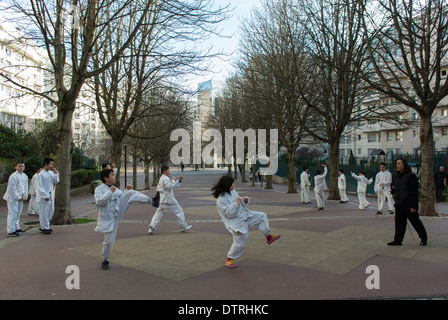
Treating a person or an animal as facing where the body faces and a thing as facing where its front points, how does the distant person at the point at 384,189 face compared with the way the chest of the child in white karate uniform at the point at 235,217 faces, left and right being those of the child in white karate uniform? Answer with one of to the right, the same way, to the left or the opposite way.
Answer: to the right

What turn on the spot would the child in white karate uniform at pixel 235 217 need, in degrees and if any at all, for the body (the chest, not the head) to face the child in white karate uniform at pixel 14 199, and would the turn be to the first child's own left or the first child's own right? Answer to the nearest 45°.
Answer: approximately 135° to the first child's own left

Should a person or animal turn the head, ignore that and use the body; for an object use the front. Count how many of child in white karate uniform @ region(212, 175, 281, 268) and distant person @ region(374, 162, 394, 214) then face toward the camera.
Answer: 1

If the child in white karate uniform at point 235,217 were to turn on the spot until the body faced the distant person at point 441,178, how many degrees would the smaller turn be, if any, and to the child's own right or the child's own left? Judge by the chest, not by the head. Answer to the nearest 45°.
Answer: approximately 45° to the child's own left

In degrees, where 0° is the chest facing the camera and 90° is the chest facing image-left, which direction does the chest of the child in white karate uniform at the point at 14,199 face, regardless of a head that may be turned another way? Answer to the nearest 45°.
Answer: approximately 315°

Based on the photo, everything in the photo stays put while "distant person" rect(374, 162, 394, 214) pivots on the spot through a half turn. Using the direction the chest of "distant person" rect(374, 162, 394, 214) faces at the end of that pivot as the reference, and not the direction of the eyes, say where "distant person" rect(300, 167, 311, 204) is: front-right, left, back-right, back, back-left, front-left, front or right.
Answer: front-left

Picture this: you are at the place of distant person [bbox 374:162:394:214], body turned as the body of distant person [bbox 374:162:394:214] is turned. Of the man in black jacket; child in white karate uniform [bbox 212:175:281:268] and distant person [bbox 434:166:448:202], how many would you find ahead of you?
2

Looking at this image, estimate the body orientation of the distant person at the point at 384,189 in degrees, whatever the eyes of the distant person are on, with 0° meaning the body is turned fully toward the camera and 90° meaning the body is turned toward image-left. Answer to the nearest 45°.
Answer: approximately 0°

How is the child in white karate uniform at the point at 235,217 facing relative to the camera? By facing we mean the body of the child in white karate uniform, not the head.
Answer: to the viewer's right

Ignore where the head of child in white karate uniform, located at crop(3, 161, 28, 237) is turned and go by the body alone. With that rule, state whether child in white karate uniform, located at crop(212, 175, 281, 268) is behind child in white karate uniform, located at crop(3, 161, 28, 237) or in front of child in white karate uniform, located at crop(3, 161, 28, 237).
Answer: in front

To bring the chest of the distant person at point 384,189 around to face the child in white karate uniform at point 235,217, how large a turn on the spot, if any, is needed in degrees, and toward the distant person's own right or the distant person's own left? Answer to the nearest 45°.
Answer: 0° — they already face them

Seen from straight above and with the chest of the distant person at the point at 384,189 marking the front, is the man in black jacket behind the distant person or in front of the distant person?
in front
